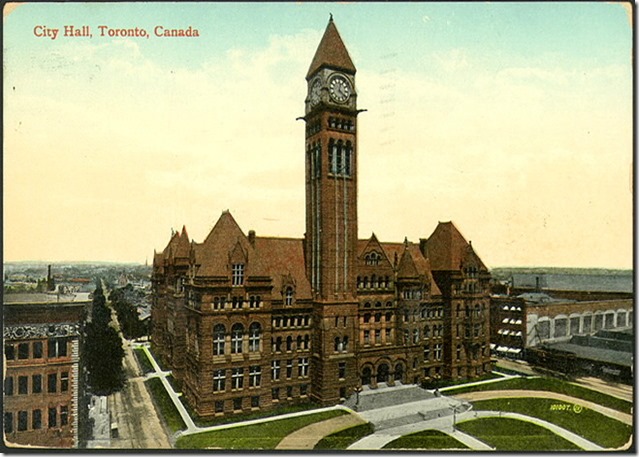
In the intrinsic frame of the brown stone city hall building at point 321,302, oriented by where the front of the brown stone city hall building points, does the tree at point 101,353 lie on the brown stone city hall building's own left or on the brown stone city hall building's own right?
on the brown stone city hall building's own right

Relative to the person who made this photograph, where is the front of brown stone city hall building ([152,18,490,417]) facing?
facing the viewer and to the right of the viewer
